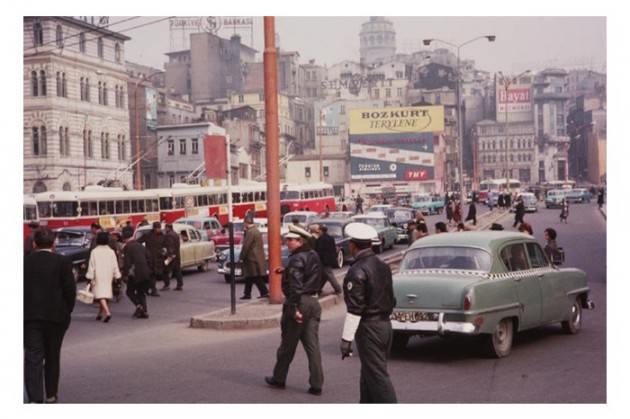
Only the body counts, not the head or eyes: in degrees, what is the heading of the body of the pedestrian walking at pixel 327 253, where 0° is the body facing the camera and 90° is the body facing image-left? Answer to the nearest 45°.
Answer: approximately 90°

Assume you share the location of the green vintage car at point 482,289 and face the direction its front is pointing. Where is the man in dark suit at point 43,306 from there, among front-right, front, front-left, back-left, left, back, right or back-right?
back

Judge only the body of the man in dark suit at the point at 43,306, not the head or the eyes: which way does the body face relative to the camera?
away from the camera

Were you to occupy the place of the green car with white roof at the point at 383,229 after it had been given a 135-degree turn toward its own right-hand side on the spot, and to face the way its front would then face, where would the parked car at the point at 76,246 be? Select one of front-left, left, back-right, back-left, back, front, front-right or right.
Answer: front-left

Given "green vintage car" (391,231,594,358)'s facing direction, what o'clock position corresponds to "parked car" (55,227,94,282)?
The parked car is roughly at 9 o'clock from the green vintage car.

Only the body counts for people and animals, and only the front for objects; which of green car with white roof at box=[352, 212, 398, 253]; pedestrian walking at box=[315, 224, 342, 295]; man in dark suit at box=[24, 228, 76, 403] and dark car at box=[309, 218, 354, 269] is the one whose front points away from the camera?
the man in dark suit
